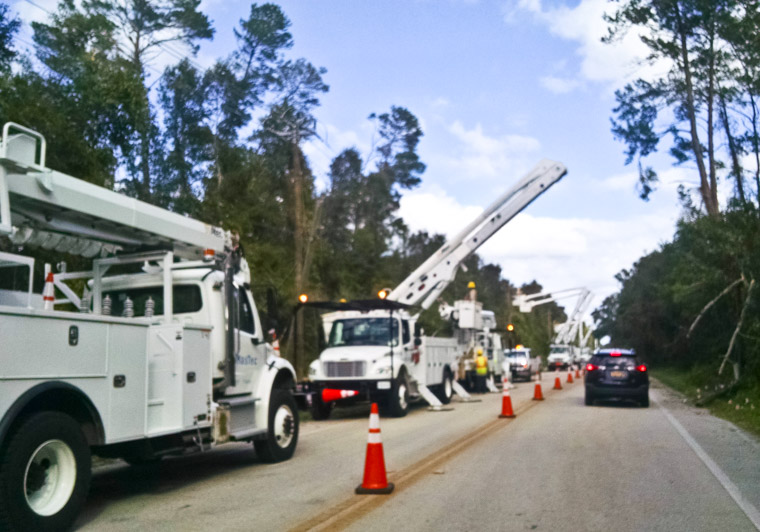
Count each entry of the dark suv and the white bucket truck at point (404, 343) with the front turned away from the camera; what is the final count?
1

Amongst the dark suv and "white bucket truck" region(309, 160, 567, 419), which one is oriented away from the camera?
the dark suv

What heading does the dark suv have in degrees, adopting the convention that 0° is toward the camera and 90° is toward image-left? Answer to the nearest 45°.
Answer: approximately 180°

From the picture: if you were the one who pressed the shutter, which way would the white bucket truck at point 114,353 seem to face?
facing away from the viewer and to the right of the viewer

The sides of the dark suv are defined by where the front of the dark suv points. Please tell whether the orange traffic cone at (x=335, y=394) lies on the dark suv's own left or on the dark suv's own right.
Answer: on the dark suv's own left
